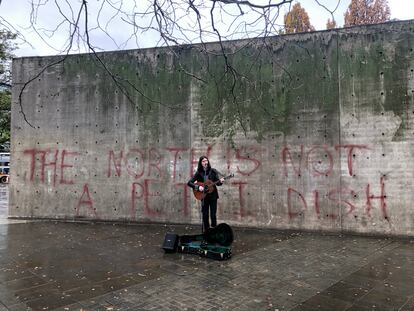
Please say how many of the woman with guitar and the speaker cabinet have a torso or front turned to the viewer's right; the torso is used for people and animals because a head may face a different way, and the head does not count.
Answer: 0

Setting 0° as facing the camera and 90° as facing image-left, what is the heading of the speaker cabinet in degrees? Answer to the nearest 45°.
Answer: approximately 45°

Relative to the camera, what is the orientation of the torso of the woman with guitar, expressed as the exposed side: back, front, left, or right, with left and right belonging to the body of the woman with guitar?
front
